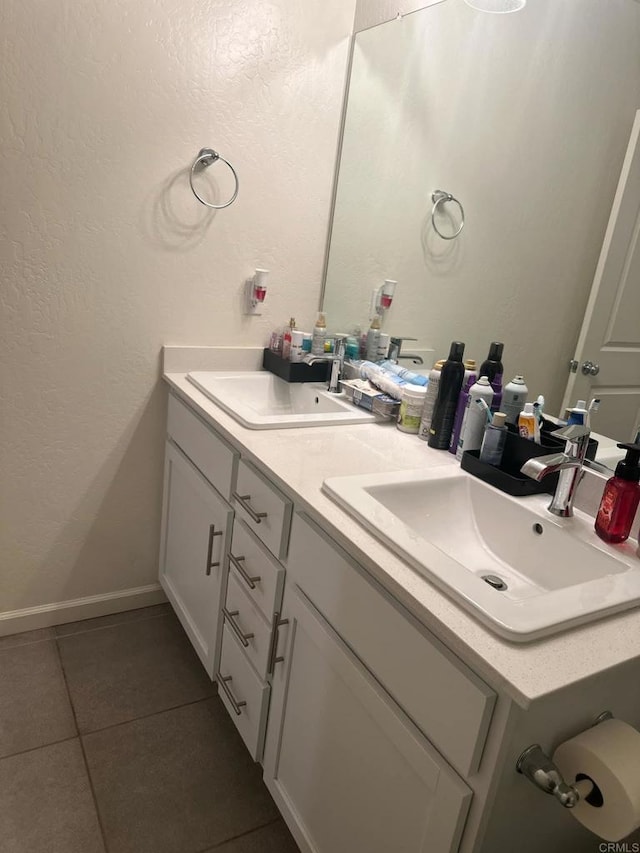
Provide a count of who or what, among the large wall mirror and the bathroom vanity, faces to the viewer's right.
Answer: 0

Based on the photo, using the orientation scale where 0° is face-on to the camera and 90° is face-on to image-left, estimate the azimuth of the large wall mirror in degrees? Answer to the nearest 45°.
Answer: approximately 45°

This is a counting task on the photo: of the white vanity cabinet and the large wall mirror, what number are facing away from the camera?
0

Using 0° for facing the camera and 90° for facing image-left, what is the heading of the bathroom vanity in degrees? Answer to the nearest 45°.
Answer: approximately 45°

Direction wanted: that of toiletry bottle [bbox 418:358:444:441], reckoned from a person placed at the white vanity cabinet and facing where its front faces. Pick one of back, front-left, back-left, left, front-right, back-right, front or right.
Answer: back-right

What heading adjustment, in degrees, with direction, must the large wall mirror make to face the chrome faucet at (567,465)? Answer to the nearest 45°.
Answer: approximately 45° to its left

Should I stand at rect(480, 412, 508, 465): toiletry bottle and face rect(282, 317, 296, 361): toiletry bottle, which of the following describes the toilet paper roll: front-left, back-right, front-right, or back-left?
back-left
